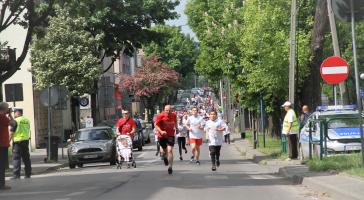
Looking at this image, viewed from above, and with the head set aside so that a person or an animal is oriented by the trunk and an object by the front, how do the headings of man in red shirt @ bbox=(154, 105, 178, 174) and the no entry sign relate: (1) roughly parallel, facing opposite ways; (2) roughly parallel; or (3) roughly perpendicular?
roughly parallel

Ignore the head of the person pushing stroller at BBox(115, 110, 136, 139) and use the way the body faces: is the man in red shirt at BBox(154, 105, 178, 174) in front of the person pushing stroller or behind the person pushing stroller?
in front

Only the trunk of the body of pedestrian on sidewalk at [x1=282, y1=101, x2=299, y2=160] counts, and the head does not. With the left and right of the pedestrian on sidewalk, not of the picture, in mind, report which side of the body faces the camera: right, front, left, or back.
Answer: left

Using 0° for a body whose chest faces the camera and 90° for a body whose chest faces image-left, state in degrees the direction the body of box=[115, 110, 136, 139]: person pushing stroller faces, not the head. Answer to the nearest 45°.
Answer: approximately 0°

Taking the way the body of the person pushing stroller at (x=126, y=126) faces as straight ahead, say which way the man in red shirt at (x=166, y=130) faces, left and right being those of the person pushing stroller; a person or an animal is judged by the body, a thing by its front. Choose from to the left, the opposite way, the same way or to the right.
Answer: the same way

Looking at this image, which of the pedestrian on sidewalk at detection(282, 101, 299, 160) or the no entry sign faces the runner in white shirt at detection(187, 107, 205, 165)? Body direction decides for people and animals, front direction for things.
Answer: the pedestrian on sidewalk

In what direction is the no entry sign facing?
toward the camera

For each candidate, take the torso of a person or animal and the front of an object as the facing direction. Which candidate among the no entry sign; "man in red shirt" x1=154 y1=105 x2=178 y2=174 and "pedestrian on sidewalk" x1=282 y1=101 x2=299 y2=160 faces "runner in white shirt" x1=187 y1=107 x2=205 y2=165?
the pedestrian on sidewalk

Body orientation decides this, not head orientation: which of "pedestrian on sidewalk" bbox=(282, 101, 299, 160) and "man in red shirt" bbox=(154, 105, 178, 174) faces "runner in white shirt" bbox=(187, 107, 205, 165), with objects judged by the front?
the pedestrian on sidewalk

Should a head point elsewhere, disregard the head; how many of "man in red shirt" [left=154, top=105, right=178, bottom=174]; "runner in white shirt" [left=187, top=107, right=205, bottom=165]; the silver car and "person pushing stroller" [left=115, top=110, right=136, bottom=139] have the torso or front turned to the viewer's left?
0

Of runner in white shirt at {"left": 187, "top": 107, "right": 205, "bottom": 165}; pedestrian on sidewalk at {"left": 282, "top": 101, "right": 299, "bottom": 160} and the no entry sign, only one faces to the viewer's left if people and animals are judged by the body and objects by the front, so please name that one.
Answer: the pedestrian on sidewalk

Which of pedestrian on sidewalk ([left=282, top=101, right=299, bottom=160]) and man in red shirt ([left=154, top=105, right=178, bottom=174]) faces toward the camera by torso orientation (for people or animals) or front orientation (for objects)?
the man in red shirt

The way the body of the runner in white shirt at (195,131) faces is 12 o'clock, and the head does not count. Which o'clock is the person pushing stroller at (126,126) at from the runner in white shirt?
The person pushing stroller is roughly at 3 o'clock from the runner in white shirt.

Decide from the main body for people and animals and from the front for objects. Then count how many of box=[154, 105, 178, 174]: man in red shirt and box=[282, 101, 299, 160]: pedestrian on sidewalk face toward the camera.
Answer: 1

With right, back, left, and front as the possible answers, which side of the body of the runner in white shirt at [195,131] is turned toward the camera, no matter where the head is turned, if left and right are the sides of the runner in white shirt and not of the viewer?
front

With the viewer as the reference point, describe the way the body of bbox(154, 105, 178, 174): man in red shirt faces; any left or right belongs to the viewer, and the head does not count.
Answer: facing the viewer
